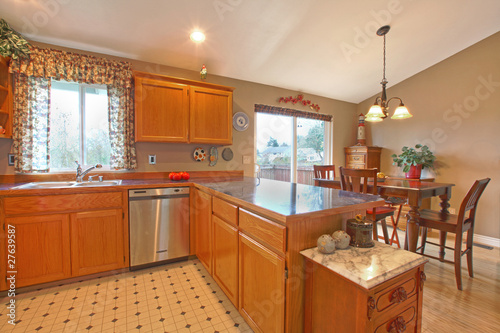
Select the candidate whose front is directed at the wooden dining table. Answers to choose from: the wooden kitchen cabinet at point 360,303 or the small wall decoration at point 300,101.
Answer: the small wall decoration

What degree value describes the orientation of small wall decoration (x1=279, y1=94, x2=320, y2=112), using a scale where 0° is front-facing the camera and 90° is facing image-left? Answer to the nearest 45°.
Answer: approximately 315°

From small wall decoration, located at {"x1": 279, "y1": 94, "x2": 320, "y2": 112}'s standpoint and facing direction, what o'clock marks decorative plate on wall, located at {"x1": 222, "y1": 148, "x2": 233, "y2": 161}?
The decorative plate on wall is roughly at 3 o'clock from the small wall decoration.

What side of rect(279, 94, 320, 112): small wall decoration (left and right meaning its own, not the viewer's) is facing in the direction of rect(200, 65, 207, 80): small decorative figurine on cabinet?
right

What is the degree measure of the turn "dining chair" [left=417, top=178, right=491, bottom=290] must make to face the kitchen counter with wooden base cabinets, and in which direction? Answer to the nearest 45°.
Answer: approximately 90° to its left

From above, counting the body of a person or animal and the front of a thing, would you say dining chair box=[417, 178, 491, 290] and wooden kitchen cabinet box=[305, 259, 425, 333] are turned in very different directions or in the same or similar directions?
very different directions

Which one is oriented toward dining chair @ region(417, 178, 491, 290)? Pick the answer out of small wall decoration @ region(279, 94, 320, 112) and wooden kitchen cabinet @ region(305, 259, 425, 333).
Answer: the small wall decoration

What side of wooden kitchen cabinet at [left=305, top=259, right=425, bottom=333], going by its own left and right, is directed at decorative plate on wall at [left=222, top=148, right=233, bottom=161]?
back

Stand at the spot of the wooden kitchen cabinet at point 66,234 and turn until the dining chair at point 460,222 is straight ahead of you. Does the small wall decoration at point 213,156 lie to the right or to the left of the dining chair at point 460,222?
left
